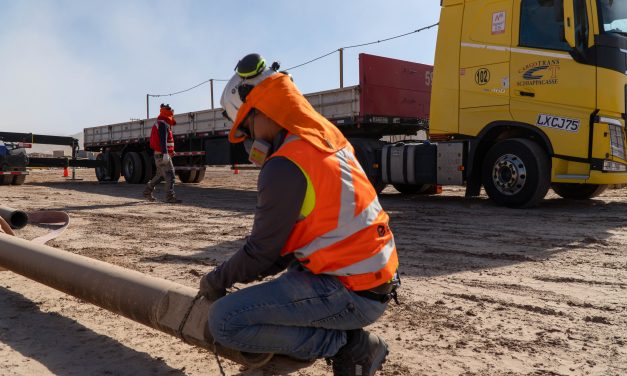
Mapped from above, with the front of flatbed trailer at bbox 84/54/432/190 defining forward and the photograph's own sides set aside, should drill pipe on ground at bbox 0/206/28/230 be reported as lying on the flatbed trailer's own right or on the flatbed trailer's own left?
on the flatbed trailer's own right

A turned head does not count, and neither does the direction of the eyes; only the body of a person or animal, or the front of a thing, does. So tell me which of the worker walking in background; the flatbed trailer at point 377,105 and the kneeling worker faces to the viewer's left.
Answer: the kneeling worker

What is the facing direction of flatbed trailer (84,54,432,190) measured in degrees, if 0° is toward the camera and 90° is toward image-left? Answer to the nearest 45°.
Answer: approximately 315°

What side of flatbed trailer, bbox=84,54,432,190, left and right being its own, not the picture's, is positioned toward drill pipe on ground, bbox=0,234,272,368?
right

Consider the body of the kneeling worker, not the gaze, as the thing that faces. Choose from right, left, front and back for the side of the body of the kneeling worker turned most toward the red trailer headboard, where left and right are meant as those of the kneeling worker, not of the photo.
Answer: right

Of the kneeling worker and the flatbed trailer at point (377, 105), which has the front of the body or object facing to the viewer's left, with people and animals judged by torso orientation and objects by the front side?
the kneeling worker

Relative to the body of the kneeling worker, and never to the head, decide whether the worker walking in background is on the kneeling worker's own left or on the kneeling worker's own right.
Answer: on the kneeling worker's own right

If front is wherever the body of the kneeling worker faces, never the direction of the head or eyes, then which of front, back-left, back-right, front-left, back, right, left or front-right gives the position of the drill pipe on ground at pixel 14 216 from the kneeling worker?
front-right

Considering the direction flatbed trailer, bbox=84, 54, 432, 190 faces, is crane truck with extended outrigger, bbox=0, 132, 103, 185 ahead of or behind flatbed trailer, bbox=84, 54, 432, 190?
behind

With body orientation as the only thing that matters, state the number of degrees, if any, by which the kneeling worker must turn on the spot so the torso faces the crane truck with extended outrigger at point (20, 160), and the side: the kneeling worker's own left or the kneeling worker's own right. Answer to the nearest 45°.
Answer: approximately 45° to the kneeling worker's own right

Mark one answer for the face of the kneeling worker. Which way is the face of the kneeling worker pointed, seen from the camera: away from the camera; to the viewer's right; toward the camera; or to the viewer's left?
to the viewer's left

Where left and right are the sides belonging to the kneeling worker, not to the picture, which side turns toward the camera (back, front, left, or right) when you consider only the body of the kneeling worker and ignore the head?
left
